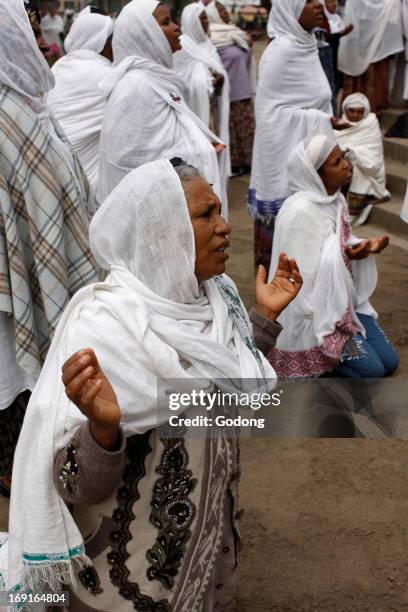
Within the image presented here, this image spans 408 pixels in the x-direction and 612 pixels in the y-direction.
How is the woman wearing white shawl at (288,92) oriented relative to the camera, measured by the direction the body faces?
to the viewer's right

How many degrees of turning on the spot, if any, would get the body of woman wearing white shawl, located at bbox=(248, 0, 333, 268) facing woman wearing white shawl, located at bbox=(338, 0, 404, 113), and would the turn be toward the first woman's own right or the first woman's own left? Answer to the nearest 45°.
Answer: approximately 90° to the first woman's own left

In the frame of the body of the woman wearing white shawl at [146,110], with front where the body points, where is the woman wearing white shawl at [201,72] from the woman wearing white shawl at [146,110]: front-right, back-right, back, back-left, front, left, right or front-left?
left

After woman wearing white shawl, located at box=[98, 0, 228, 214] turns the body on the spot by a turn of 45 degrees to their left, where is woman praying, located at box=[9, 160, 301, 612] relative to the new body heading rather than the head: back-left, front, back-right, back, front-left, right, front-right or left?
back-right

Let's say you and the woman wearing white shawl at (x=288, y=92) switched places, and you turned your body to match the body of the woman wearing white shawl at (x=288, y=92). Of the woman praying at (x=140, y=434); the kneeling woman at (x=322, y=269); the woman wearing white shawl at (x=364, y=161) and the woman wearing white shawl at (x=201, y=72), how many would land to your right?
2

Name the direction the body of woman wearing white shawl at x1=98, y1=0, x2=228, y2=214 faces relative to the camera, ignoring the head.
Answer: to the viewer's right

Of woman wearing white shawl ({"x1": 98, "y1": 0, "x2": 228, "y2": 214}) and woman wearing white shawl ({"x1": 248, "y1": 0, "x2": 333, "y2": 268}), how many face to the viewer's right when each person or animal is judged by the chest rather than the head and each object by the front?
2

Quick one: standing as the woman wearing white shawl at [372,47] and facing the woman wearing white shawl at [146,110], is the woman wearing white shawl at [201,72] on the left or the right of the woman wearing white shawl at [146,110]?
right

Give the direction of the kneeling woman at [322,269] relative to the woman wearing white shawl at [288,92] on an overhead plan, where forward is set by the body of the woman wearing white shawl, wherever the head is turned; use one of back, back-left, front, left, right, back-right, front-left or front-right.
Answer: right

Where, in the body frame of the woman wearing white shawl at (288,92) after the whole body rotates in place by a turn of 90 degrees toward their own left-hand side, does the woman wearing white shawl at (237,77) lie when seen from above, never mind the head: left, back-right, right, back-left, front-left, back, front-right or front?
front

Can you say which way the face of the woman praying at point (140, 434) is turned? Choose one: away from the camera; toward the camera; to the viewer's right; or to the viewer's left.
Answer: to the viewer's right
